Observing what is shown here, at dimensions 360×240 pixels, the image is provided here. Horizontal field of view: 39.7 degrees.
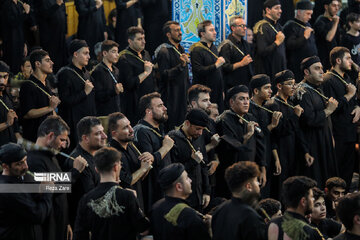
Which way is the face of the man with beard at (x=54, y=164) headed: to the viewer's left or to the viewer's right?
to the viewer's right

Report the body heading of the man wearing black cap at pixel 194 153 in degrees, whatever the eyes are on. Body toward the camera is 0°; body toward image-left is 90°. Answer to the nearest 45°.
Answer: approximately 315°

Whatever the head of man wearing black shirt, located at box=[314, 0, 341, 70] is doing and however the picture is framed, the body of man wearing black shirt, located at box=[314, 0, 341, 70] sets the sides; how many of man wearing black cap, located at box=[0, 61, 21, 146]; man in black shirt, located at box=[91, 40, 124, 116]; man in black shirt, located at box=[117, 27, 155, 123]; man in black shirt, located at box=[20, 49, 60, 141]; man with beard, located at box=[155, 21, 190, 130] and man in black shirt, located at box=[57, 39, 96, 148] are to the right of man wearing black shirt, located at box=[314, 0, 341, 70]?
6

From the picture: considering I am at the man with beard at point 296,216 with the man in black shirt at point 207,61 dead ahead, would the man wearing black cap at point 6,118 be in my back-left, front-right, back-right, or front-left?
front-left

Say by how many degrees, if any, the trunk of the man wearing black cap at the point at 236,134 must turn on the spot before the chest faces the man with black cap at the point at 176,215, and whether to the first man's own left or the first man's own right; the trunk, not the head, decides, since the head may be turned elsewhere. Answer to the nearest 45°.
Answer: approximately 45° to the first man's own right

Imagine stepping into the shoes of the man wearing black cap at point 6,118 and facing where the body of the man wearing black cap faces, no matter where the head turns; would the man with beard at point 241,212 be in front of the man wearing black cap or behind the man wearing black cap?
in front

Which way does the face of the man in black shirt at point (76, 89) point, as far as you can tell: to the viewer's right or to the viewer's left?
to the viewer's right

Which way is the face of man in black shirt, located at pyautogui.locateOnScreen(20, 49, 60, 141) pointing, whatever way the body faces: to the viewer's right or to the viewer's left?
to the viewer's right

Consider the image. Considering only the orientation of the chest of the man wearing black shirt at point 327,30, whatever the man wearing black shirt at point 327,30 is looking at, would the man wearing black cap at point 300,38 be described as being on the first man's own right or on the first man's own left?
on the first man's own right
